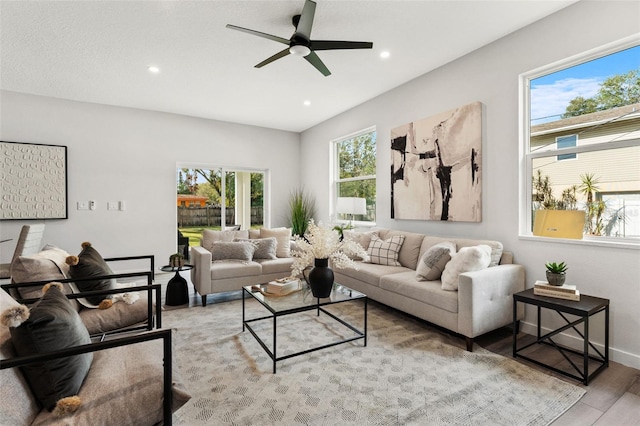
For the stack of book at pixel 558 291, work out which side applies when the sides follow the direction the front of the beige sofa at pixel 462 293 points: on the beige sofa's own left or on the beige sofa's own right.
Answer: on the beige sofa's own left

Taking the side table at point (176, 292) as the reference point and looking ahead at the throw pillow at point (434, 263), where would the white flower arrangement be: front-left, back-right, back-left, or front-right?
front-right

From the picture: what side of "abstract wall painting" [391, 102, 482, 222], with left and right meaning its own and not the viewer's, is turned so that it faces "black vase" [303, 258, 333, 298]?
front

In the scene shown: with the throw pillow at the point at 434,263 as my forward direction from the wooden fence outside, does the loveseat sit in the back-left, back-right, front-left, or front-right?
front-right

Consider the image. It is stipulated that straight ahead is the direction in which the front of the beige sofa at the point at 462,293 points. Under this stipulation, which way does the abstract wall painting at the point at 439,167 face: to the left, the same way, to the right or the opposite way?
the same way

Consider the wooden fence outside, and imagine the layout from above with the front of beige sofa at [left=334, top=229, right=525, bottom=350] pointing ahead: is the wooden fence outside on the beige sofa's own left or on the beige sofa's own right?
on the beige sofa's own right

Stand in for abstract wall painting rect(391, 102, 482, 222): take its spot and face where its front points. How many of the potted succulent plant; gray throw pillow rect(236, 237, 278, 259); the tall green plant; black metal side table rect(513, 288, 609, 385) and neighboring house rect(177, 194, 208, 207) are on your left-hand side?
2

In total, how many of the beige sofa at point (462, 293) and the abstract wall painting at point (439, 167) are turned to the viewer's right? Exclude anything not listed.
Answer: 0

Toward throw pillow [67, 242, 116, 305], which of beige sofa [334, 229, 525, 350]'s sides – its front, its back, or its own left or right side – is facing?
front

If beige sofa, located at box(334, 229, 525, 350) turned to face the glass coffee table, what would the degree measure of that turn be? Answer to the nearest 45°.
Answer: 0° — it already faces it

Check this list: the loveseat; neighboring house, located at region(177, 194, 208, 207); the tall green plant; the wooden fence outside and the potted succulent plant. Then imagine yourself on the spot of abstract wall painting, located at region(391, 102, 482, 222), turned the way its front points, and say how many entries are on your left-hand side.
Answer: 1

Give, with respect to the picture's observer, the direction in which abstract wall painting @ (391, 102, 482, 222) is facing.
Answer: facing the viewer and to the left of the viewer

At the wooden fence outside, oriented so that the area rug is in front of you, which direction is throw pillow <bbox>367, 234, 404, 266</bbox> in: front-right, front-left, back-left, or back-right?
front-left

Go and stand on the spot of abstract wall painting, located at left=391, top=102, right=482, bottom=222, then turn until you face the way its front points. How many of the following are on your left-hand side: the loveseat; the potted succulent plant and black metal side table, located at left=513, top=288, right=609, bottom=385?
2
